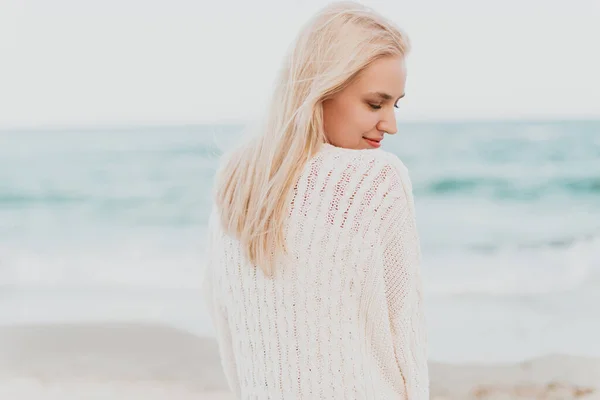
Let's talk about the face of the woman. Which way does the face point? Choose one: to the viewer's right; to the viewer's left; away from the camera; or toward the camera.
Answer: to the viewer's right

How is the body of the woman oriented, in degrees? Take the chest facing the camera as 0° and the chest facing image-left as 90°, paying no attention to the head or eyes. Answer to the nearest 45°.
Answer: approximately 180°
